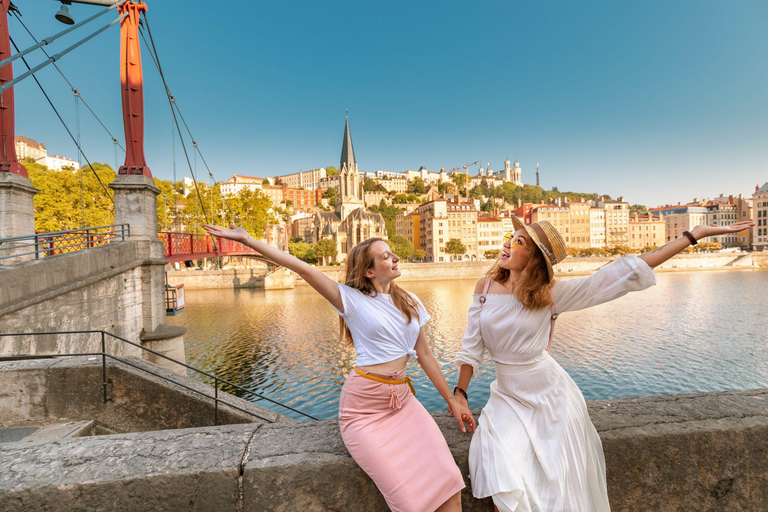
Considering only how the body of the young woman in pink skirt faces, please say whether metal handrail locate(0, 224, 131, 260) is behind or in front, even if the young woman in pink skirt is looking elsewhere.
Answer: behind

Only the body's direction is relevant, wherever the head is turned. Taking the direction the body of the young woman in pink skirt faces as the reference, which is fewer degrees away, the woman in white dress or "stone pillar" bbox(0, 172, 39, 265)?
the woman in white dress

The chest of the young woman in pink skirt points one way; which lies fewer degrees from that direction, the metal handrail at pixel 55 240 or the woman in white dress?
the woman in white dress

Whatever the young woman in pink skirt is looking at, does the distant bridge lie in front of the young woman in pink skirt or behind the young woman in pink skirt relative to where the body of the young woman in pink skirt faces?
behind

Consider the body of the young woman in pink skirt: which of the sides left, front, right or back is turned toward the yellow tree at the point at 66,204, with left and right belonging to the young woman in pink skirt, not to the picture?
back

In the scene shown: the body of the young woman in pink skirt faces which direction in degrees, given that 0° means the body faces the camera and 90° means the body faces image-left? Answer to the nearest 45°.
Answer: approximately 315°

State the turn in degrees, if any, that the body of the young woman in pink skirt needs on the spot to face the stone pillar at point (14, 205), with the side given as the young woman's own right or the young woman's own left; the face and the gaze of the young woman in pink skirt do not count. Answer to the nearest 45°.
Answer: approximately 180°
